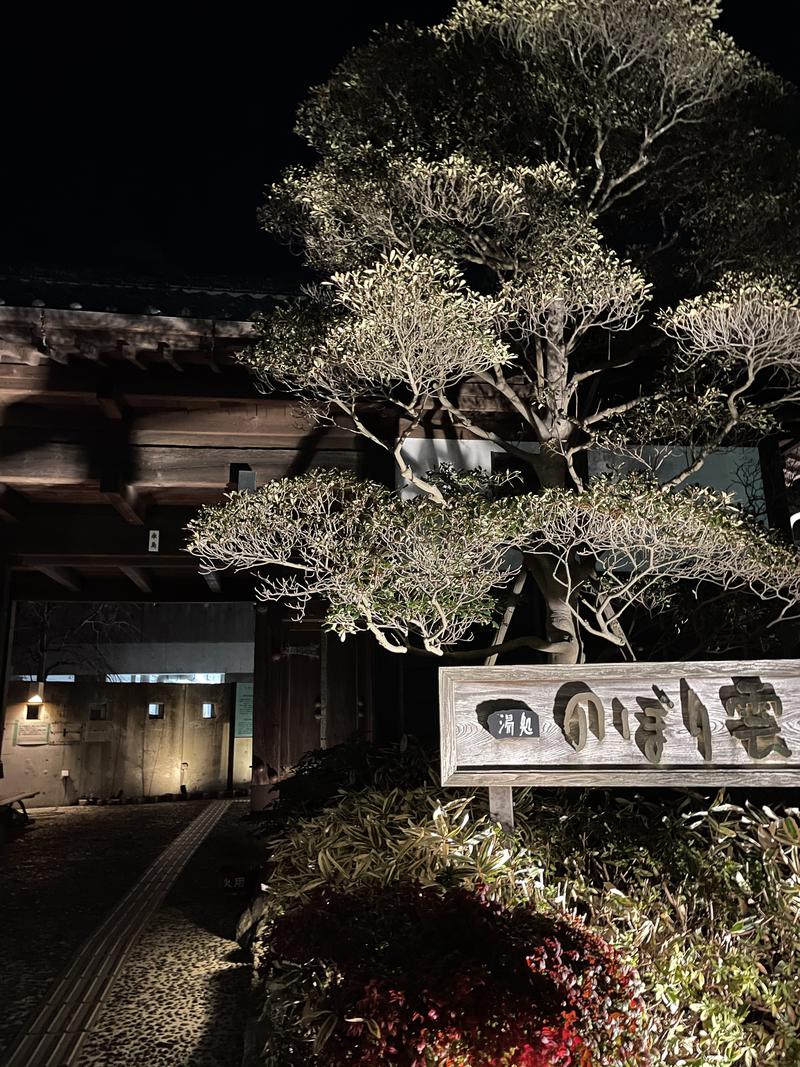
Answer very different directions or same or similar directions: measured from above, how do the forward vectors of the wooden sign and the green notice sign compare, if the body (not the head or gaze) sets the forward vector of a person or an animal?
same or similar directions

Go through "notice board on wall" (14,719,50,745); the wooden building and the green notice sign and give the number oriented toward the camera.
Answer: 3

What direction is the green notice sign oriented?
toward the camera

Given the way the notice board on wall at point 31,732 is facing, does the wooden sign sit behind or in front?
in front

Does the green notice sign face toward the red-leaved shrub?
yes

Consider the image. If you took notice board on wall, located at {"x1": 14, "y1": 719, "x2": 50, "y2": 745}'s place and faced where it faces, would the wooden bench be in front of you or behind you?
in front

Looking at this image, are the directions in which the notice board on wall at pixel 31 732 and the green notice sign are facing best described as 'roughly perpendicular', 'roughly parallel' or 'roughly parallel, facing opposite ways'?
roughly parallel

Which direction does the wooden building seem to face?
toward the camera

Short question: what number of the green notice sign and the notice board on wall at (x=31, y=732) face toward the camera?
2

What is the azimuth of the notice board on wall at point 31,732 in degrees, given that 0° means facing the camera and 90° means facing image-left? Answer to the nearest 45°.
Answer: approximately 0°

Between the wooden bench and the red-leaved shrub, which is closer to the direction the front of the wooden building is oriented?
the red-leaved shrub

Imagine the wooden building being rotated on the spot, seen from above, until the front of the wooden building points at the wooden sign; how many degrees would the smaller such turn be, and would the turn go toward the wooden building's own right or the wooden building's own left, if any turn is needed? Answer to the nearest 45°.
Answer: approximately 45° to the wooden building's own left

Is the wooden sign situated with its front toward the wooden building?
no

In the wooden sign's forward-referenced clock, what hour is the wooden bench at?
The wooden bench is roughly at 4 o'clock from the wooden sign.

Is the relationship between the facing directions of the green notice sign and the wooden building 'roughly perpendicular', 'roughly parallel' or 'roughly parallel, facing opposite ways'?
roughly parallel

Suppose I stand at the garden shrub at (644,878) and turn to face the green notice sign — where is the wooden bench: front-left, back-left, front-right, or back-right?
front-left
